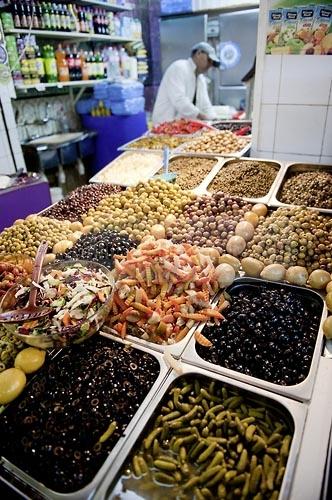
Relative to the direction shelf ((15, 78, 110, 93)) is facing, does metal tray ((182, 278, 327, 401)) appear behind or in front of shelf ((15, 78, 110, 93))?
in front

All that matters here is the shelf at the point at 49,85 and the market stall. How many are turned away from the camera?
0

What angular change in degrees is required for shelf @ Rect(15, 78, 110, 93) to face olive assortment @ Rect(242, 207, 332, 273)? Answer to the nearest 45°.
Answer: approximately 45° to its right

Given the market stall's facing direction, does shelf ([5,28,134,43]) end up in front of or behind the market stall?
behind

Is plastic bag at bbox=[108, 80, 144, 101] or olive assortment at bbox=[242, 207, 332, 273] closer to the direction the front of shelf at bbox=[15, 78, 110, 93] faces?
the olive assortment

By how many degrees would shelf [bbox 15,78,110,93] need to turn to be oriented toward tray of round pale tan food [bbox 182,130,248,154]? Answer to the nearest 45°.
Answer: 0° — it already faces it

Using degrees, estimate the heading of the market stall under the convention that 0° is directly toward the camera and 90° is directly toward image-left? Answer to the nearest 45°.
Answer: approximately 0°

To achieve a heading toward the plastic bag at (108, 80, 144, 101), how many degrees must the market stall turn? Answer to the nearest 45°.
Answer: approximately 180°
